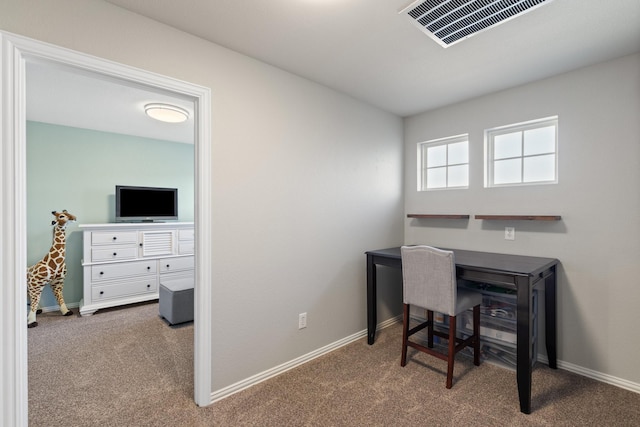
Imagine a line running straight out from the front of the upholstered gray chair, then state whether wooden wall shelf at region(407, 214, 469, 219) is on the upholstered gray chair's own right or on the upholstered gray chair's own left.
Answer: on the upholstered gray chair's own left

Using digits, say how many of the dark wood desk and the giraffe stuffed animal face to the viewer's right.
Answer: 1

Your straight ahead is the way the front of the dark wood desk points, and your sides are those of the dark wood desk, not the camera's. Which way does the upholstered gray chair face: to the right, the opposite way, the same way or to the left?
the opposite way

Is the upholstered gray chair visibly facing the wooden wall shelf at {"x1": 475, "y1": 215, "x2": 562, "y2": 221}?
yes

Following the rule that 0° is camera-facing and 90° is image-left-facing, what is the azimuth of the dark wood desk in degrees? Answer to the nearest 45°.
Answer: approximately 45°

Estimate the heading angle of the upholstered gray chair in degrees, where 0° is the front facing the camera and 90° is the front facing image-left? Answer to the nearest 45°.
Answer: approximately 225°

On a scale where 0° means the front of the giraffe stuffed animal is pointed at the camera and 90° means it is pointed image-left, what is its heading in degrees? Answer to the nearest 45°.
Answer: approximately 270°

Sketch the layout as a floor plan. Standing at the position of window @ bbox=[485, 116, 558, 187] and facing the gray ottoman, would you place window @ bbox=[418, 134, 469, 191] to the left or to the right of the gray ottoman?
right

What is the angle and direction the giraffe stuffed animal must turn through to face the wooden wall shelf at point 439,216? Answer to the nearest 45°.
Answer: approximately 45° to its right
